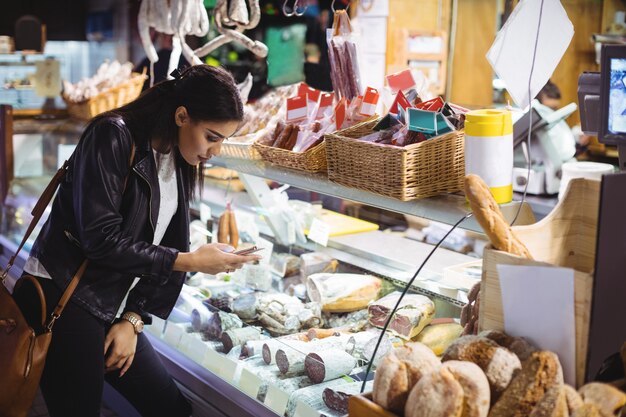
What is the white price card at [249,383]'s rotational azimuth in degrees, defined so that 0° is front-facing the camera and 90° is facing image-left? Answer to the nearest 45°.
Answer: approximately 45°

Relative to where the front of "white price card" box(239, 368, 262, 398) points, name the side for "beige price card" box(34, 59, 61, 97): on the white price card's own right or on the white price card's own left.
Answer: on the white price card's own right

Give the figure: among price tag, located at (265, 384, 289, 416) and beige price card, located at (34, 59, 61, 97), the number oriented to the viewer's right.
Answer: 0

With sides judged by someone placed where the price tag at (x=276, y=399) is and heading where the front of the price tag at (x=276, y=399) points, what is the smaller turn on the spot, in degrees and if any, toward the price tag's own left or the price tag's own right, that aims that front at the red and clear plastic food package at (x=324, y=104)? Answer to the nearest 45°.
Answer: approximately 135° to the price tag's own right
